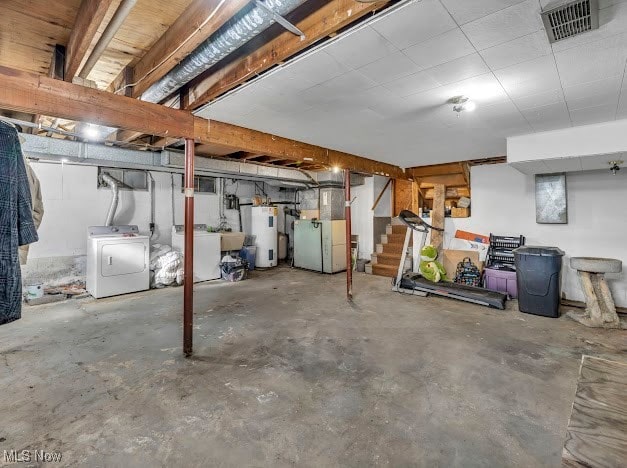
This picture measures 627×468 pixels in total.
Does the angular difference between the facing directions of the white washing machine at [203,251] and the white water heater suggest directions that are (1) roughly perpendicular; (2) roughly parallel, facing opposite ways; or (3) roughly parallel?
roughly parallel

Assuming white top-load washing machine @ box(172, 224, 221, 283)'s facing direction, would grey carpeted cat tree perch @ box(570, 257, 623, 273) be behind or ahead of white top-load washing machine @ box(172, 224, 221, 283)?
ahead

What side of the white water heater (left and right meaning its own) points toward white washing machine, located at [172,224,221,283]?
right

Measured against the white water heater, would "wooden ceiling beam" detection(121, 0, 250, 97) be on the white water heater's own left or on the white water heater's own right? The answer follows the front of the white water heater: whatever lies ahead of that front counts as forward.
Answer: on the white water heater's own right

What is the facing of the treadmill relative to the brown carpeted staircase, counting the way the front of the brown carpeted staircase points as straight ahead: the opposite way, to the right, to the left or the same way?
to the right

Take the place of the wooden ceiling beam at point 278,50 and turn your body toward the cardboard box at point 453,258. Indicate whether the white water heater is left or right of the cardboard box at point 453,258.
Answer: left

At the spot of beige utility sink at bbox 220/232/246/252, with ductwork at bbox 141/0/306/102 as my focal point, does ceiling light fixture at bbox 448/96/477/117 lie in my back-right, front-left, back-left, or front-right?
front-left

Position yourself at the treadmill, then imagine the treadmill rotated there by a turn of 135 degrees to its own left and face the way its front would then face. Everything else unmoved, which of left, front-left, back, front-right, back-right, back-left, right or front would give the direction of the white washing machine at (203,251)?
right

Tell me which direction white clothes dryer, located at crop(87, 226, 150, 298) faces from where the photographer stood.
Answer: facing the viewer and to the right of the viewer

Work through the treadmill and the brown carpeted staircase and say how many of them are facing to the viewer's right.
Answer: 0

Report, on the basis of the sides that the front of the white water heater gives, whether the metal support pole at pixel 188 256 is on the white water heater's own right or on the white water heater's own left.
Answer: on the white water heater's own right

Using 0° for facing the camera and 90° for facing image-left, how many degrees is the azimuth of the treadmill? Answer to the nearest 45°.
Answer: approximately 135°

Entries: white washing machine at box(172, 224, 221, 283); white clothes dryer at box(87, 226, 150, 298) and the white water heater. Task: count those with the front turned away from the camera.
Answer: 0
